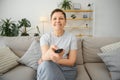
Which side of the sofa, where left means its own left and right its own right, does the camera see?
front

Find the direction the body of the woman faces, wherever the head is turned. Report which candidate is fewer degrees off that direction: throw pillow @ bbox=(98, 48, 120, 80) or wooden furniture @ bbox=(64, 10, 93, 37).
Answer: the throw pillow

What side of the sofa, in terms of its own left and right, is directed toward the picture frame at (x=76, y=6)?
back

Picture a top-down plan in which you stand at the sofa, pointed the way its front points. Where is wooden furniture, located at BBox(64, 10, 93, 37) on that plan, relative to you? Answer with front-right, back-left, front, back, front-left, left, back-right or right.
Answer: back

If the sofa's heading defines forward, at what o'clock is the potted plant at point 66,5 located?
The potted plant is roughly at 6 o'clock from the sofa.

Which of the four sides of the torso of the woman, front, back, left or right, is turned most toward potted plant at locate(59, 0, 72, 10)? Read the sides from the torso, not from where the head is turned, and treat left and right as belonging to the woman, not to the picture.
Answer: back

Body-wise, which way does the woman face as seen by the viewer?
toward the camera

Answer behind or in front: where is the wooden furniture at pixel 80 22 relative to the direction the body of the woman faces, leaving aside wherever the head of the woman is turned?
behind

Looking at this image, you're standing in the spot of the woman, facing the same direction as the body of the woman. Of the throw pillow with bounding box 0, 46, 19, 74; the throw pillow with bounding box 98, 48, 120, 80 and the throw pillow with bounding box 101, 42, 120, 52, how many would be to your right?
1

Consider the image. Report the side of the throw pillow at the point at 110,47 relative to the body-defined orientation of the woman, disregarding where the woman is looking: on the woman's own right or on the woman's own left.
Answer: on the woman's own left

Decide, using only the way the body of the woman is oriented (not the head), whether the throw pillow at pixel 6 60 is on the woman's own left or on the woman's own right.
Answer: on the woman's own right
